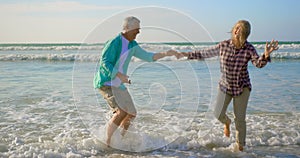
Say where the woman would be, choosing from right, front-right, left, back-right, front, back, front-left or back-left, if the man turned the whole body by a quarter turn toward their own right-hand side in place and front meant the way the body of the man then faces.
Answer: back-left

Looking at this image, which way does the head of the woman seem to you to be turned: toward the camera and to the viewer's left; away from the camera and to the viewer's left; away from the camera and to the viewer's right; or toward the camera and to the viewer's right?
toward the camera and to the viewer's left

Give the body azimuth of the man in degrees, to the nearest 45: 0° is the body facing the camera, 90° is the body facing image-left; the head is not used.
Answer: approximately 315°
